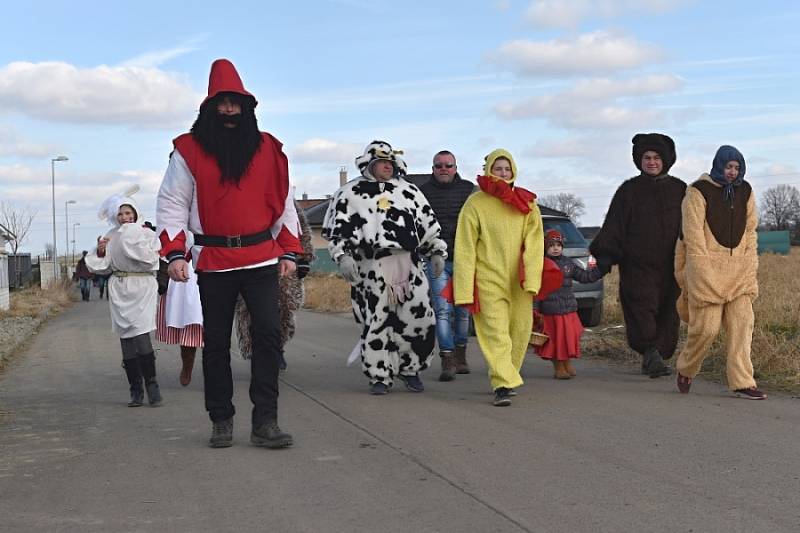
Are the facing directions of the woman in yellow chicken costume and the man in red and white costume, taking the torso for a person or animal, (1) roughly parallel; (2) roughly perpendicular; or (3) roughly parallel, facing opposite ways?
roughly parallel

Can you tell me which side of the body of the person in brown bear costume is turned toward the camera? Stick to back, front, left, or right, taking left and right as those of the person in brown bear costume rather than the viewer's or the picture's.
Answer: front

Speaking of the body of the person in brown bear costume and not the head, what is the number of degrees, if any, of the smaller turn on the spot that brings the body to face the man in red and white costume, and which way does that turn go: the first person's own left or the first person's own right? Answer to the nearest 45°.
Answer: approximately 45° to the first person's own right

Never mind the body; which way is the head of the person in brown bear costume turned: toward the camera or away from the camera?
toward the camera

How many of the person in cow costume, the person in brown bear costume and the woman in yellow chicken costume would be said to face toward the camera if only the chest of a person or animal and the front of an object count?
3

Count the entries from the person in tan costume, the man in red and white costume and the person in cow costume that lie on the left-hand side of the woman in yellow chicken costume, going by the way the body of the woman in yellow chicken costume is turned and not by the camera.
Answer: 1

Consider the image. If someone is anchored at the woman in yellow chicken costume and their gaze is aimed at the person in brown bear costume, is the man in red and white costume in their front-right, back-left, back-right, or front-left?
back-right

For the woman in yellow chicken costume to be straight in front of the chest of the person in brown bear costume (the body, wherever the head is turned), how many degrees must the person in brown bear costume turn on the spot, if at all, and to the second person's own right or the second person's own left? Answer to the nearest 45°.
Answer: approximately 45° to the second person's own right

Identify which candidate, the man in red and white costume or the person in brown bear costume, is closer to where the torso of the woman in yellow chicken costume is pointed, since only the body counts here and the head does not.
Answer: the man in red and white costume

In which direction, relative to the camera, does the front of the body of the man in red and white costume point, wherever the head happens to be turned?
toward the camera

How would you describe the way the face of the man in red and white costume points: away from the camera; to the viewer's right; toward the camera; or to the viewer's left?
toward the camera

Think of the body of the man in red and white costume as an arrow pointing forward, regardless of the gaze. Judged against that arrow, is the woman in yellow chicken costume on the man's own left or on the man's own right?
on the man's own left

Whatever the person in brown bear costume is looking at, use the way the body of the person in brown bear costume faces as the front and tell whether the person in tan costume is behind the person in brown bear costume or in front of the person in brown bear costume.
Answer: in front

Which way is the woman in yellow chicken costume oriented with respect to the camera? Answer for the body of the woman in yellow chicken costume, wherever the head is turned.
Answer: toward the camera

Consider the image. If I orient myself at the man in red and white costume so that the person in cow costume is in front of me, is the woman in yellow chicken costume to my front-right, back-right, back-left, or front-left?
front-right

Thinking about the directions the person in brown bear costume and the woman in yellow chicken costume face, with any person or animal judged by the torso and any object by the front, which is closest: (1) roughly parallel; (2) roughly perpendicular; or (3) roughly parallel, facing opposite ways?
roughly parallel
